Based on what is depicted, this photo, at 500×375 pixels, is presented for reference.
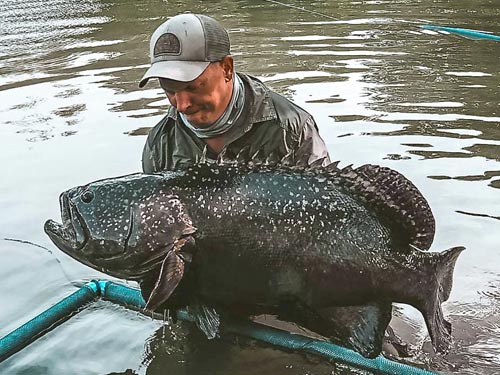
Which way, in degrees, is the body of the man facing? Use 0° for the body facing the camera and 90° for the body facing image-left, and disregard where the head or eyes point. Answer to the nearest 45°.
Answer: approximately 45°

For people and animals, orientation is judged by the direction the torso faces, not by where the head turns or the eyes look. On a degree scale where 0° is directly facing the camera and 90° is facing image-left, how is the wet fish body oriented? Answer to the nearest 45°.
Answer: approximately 90°

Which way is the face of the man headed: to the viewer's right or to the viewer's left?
to the viewer's left
